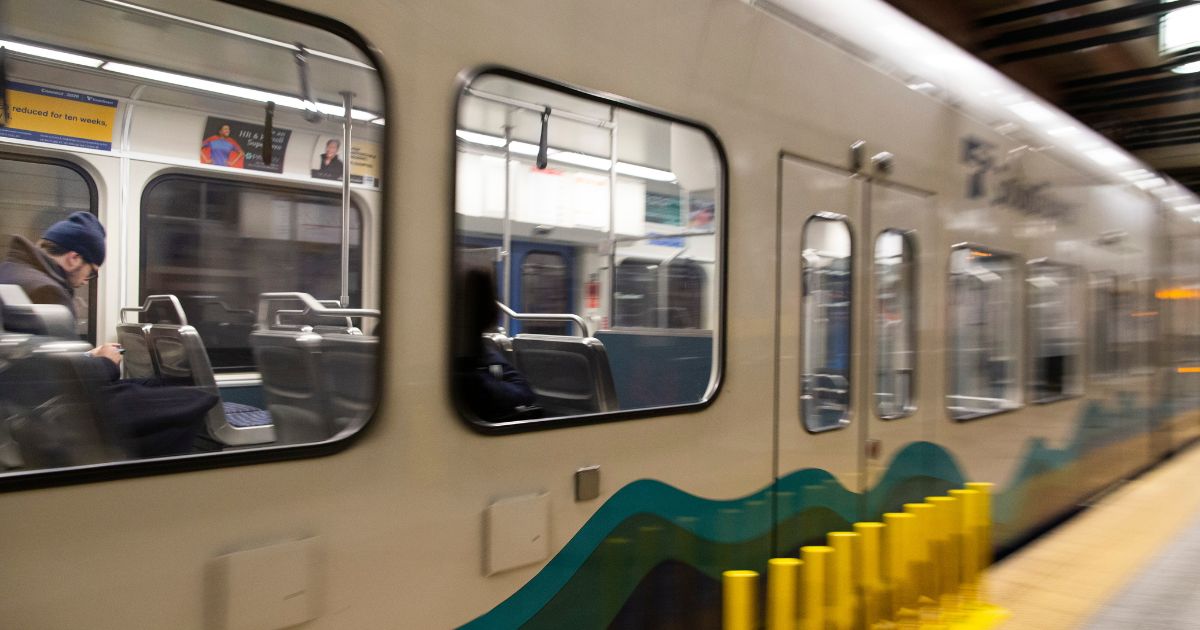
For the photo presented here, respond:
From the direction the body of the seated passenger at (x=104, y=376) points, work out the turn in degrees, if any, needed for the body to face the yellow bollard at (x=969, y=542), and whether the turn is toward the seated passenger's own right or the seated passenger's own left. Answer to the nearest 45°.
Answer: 0° — they already face it

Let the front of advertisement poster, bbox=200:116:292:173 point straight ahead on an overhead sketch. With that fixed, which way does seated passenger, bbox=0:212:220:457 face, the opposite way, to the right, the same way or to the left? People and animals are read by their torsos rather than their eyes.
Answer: to the left

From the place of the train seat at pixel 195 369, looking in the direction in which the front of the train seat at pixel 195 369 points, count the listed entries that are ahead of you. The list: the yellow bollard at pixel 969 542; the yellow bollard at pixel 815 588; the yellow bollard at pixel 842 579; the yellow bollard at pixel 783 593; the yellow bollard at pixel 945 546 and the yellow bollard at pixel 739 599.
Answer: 6

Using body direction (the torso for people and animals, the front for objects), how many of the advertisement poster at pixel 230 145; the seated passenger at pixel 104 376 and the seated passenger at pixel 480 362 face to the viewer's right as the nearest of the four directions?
2

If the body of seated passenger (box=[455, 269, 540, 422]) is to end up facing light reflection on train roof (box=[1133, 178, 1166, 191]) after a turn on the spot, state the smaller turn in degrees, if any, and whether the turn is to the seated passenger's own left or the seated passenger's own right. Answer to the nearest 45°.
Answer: approximately 45° to the seated passenger's own left

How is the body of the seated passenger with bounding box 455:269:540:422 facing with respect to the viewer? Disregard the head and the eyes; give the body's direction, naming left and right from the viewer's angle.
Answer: facing to the right of the viewer

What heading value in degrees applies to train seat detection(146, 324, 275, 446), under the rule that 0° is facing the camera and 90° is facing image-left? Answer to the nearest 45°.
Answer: approximately 270°

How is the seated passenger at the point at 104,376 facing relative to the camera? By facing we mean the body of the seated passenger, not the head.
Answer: to the viewer's right

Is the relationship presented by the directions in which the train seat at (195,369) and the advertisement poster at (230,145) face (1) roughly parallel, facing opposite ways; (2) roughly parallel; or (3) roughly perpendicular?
roughly perpendicular
